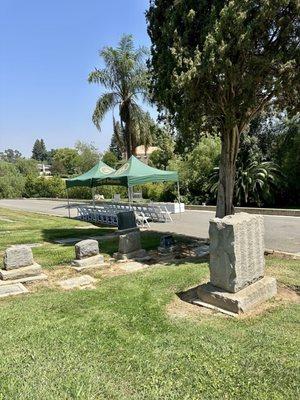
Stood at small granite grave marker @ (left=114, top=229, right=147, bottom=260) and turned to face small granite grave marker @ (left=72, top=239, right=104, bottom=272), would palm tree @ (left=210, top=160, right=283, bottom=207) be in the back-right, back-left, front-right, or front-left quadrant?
back-right

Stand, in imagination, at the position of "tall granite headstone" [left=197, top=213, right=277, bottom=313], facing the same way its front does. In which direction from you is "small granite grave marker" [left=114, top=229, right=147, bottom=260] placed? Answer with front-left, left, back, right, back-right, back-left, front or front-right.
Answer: back

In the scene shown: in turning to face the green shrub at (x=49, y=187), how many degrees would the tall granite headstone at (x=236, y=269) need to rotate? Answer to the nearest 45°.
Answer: approximately 180°

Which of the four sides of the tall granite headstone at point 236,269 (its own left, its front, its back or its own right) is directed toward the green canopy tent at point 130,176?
back

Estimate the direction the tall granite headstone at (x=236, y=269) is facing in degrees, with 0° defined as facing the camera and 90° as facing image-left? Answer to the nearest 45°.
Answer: approximately 315°

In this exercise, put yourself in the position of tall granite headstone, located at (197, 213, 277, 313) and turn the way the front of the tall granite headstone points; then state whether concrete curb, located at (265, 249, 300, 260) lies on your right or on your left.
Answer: on your left

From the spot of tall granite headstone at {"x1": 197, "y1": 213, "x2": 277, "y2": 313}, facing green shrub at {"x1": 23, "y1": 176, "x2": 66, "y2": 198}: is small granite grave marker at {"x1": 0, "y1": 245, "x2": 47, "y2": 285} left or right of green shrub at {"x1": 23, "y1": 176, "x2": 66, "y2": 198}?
left

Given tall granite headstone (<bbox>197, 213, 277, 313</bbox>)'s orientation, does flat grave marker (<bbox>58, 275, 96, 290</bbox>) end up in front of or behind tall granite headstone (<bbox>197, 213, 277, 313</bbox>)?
behind
